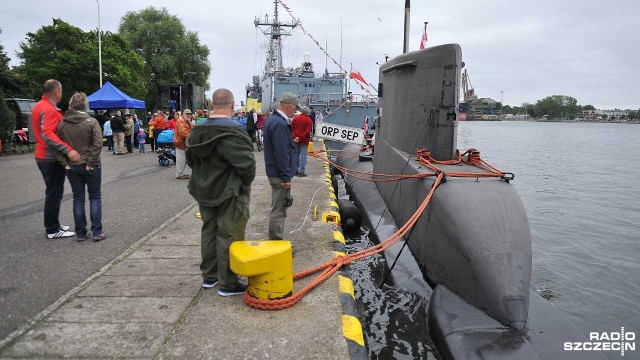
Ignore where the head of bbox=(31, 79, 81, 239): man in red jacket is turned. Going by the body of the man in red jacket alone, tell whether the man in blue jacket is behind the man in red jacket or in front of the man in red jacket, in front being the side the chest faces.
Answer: in front

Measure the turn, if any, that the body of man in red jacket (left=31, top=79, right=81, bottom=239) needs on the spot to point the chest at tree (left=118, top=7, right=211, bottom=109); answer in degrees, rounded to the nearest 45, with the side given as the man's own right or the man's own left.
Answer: approximately 90° to the man's own left

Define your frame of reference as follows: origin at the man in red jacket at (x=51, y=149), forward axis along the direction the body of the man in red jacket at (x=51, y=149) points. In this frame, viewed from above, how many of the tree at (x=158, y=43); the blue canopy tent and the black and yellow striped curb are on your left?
2

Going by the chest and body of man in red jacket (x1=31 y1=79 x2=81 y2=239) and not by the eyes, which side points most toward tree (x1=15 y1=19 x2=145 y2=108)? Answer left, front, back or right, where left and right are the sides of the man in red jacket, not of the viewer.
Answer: left

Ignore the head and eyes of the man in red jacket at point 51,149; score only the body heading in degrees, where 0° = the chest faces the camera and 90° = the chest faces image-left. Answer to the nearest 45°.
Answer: approximately 270°
